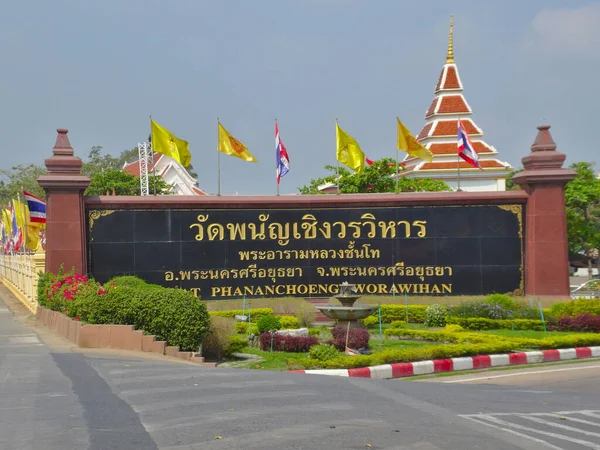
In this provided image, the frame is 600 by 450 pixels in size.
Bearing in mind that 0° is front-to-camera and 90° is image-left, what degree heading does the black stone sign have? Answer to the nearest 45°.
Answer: approximately 0°

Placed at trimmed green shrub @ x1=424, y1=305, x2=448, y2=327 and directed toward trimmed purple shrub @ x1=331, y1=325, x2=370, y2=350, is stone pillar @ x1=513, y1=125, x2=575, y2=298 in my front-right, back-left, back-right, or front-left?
back-left

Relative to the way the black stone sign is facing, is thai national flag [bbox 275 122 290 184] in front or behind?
behind

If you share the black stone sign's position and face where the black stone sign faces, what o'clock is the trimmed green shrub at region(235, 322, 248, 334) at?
The trimmed green shrub is roughly at 1 o'clock from the black stone sign.

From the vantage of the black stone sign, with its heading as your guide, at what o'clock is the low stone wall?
The low stone wall is roughly at 1 o'clock from the black stone sign.

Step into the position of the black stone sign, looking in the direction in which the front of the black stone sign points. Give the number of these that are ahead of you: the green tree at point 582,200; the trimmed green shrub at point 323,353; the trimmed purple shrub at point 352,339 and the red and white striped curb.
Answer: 3

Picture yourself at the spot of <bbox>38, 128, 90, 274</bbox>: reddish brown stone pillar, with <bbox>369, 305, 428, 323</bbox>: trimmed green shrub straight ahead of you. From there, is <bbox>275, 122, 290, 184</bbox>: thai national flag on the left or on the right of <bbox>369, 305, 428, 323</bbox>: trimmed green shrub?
left

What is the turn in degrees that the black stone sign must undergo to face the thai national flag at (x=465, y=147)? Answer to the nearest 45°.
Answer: approximately 135° to its left

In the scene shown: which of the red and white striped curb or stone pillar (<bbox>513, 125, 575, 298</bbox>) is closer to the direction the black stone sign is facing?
the red and white striped curb

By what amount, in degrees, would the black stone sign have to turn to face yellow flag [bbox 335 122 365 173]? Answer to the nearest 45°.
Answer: approximately 180°

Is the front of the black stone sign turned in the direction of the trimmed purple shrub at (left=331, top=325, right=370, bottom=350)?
yes

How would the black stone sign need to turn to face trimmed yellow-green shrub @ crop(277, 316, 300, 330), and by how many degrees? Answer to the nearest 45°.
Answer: approximately 45° to its right

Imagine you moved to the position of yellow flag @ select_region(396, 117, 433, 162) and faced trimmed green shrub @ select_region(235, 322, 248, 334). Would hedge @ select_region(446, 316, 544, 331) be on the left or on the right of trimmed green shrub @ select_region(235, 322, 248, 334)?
left
